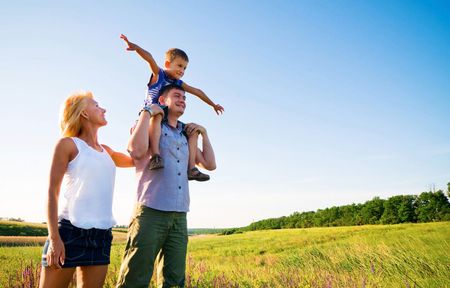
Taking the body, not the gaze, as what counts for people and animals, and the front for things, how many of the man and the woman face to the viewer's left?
0

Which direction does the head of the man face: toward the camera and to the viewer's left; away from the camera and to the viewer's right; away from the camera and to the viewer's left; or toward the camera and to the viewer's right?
toward the camera and to the viewer's right

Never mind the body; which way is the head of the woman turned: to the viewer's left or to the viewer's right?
to the viewer's right

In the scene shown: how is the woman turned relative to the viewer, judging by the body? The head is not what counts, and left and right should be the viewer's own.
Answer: facing the viewer and to the right of the viewer

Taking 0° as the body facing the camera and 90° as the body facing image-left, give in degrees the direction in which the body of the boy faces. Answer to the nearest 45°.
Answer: approximately 315°

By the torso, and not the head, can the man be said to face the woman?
no

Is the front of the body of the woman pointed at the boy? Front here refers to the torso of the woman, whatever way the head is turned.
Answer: no

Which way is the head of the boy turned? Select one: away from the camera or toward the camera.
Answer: toward the camera

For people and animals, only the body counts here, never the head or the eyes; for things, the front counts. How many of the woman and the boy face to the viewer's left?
0
